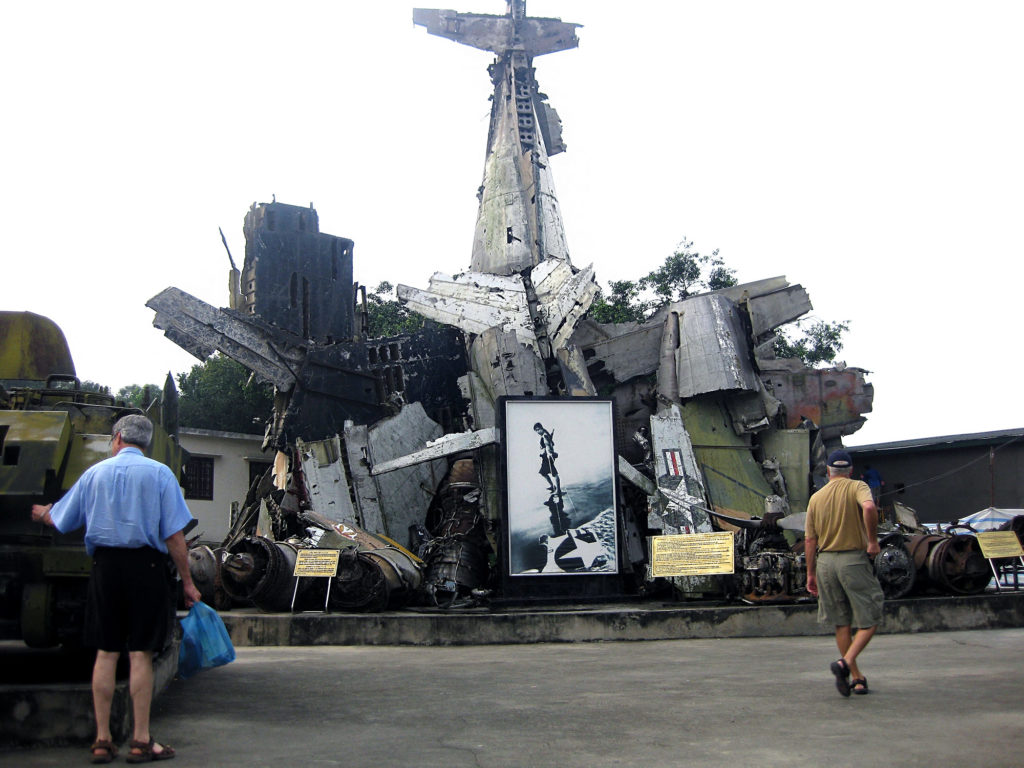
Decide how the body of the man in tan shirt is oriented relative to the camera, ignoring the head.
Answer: away from the camera

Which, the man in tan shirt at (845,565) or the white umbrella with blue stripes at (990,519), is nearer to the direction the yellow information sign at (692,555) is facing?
the man in tan shirt

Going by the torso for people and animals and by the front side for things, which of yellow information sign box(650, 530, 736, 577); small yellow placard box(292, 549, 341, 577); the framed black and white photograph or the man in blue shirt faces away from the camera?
the man in blue shirt

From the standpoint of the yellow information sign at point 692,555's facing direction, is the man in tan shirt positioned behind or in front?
in front

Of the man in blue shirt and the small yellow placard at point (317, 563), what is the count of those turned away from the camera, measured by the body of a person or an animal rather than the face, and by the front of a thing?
1

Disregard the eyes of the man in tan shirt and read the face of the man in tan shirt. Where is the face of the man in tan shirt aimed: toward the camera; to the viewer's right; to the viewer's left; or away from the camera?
away from the camera

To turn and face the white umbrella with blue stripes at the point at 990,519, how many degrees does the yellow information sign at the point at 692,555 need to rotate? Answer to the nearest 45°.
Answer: approximately 135° to its left

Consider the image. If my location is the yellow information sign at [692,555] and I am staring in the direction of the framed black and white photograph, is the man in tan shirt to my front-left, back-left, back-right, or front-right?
back-left
